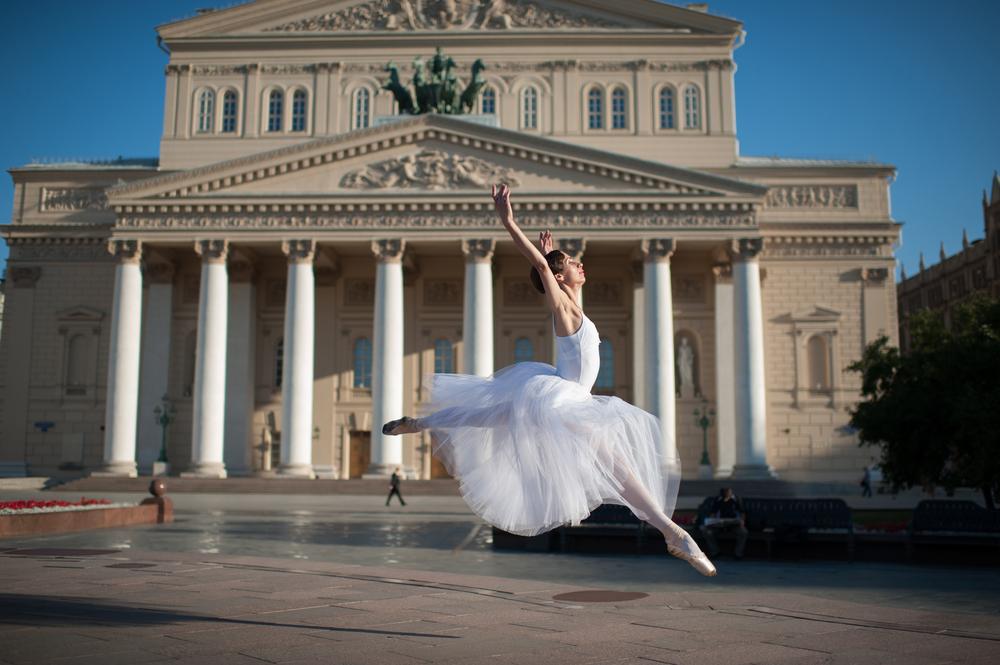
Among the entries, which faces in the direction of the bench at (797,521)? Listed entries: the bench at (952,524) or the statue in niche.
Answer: the statue in niche

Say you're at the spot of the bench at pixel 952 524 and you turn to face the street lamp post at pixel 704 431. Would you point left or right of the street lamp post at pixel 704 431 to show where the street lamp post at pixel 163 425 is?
left

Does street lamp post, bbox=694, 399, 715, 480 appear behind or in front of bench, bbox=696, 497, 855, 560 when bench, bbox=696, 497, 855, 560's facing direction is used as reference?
behind

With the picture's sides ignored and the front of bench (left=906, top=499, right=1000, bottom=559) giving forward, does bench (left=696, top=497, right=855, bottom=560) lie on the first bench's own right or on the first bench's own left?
on the first bench's own right

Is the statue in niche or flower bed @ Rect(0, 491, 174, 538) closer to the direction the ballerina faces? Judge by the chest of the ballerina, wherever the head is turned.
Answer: the statue in niche

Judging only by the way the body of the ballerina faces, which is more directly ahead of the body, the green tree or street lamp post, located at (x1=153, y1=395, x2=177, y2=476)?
the green tree

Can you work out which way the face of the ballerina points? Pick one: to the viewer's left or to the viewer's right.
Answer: to the viewer's right

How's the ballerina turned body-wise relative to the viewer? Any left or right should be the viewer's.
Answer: facing to the right of the viewer
